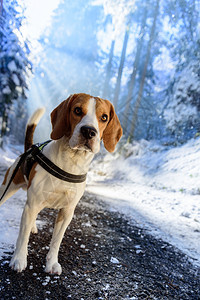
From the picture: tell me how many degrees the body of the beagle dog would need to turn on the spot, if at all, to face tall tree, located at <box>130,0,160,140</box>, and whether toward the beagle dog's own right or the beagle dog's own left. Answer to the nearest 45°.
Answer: approximately 135° to the beagle dog's own left

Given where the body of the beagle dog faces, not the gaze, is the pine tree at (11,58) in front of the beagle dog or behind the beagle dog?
behind
